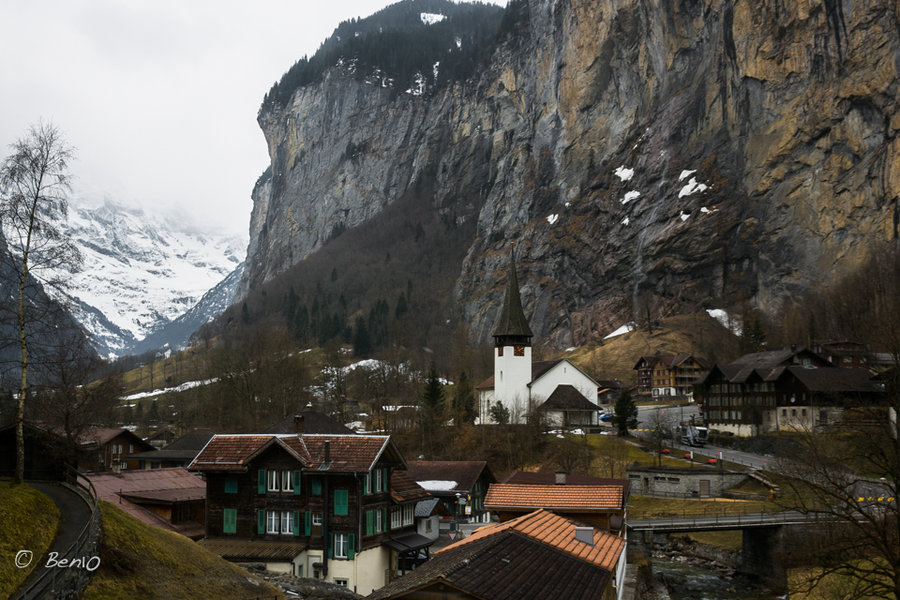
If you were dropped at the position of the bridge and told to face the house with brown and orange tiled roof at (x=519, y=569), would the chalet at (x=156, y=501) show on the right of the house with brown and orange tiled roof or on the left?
right

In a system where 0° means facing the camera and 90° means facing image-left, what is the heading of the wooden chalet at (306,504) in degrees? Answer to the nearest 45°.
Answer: approximately 0°

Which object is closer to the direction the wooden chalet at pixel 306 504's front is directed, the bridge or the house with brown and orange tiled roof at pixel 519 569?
the house with brown and orange tiled roof

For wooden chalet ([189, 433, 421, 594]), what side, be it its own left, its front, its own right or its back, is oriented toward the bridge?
left

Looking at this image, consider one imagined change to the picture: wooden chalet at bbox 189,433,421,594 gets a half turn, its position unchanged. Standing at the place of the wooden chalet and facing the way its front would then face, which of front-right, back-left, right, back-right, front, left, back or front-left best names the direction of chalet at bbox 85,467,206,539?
front-left
